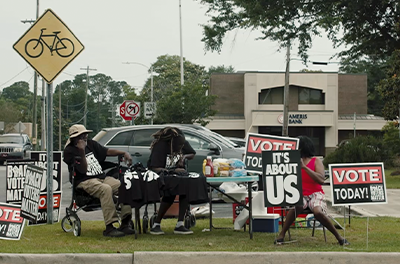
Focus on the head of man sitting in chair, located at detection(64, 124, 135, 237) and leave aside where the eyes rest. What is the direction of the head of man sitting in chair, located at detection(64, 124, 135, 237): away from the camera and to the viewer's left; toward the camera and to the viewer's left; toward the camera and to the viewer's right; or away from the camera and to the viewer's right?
toward the camera and to the viewer's right

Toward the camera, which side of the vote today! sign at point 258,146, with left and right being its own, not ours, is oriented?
front

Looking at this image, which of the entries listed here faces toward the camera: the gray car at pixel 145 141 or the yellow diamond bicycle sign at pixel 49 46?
the yellow diamond bicycle sign

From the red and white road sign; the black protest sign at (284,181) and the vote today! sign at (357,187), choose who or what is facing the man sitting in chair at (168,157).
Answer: the red and white road sign

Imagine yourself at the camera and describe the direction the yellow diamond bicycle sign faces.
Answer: facing the viewer

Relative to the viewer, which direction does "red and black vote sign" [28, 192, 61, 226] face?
toward the camera

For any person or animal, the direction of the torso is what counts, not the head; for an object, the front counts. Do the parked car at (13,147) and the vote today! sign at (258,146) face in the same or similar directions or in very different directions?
same or similar directions

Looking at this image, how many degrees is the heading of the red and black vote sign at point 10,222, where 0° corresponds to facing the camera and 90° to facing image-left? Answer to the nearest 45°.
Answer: approximately 0°

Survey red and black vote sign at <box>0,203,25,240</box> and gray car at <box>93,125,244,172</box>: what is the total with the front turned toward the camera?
1

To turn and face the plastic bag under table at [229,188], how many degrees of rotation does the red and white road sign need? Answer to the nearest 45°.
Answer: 0° — it already faces it

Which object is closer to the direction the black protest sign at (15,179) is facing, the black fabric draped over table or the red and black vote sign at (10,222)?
the red and black vote sign

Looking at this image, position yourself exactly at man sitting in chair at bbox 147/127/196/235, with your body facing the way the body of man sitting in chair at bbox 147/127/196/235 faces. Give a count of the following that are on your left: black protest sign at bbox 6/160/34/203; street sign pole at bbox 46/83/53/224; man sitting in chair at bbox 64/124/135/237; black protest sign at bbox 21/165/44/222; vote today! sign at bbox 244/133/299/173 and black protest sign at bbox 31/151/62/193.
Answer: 1
